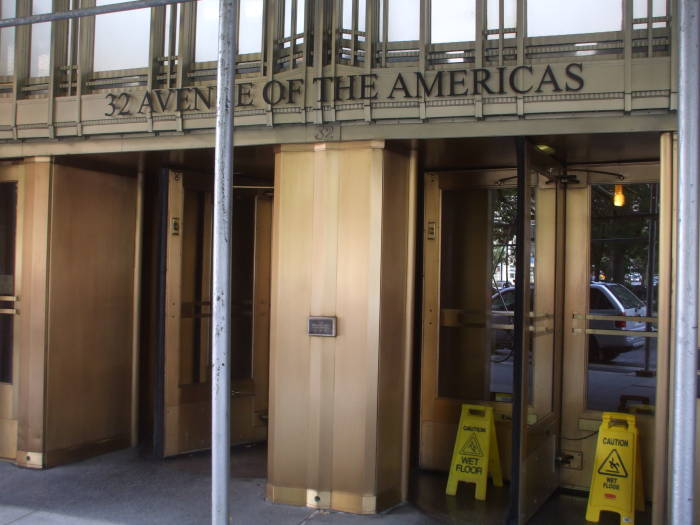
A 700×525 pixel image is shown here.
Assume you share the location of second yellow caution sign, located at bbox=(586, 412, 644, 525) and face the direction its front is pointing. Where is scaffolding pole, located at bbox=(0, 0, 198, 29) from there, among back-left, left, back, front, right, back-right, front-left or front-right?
front-right

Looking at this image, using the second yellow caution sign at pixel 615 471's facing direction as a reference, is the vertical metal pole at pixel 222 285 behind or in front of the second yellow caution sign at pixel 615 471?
in front

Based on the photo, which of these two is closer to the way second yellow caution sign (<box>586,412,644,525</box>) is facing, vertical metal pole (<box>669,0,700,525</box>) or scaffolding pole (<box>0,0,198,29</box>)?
the vertical metal pole

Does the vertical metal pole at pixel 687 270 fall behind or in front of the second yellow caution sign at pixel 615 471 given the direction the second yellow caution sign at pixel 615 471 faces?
in front

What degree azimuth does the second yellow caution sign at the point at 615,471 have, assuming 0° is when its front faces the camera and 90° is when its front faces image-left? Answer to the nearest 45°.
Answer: approximately 0°
